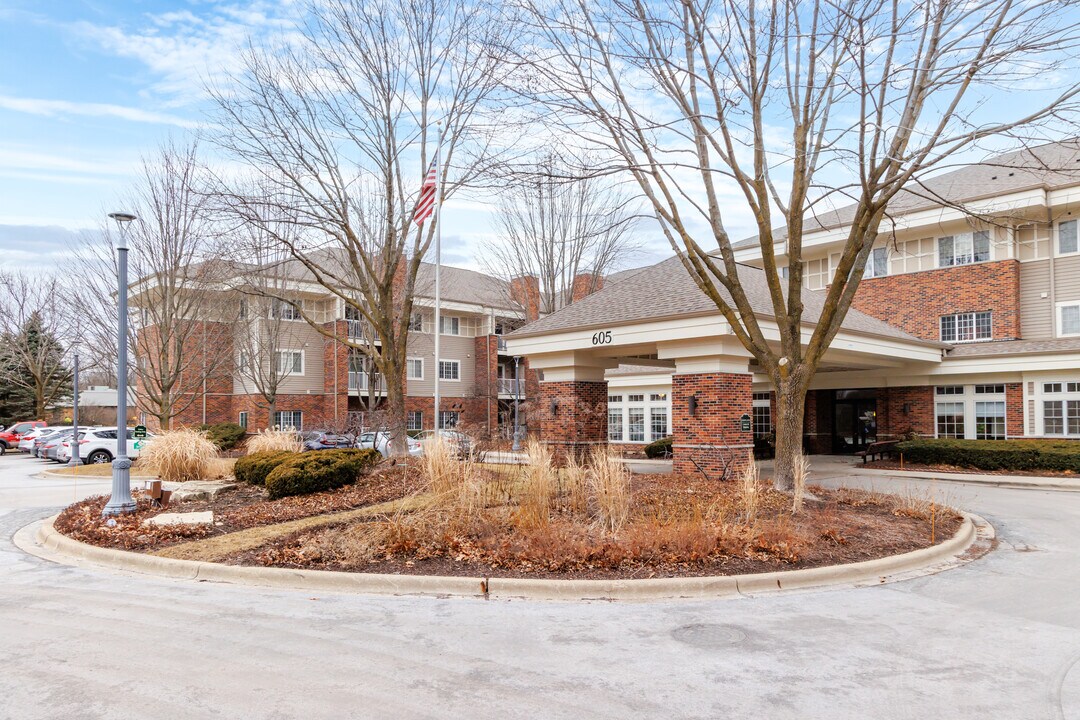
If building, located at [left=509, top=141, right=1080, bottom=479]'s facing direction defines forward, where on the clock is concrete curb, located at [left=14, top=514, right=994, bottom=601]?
The concrete curb is roughly at 11 o'clock from the building.

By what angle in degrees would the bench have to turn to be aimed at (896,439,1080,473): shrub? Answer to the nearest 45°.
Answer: approximately 90° to its left

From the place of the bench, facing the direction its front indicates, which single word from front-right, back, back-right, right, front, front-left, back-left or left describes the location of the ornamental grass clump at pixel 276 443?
front

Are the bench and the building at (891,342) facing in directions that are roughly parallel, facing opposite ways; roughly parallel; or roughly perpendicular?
roughly parallel

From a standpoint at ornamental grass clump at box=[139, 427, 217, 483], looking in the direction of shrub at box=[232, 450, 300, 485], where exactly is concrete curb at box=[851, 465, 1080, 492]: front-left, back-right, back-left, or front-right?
front-left

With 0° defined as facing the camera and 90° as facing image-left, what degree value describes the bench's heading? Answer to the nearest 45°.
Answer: approximately 45°

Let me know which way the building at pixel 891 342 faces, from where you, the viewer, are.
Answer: facing the viewer and to the left of the viewer

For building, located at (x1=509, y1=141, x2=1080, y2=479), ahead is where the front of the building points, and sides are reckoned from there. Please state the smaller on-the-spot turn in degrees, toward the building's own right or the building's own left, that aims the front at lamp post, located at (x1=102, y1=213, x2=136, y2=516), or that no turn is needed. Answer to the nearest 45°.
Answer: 0° — it already faces it

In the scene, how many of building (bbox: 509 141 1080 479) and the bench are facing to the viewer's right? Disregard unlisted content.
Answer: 0

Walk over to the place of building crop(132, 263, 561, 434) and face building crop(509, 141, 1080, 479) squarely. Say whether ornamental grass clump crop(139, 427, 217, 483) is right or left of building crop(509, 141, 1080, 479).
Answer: right
